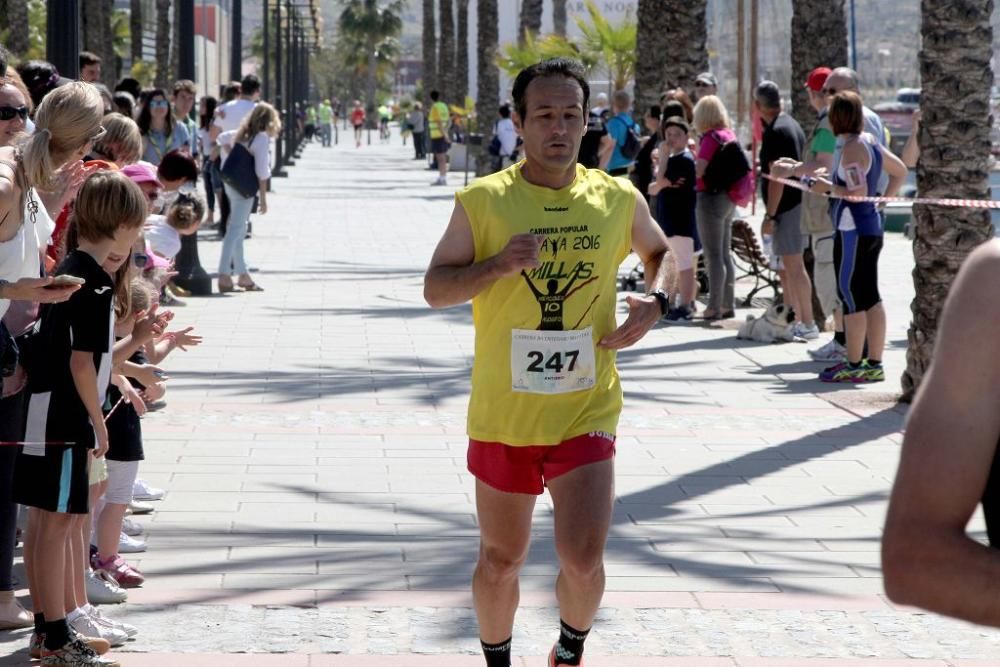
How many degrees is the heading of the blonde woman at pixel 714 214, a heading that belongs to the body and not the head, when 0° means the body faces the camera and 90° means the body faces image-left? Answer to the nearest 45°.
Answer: approximately 135°

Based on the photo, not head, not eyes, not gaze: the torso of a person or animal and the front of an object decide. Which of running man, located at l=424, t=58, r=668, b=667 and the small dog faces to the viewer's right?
the small dog

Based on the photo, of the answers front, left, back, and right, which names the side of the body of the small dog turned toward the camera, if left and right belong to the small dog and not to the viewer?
right

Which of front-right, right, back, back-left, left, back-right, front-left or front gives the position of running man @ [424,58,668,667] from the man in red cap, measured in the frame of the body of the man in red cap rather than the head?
left

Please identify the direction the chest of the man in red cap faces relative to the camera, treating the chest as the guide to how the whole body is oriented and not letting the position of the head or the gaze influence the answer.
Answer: to the viewer's left

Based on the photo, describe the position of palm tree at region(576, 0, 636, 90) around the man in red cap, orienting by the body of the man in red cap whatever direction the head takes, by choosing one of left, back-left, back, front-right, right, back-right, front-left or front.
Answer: right
